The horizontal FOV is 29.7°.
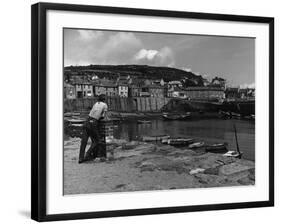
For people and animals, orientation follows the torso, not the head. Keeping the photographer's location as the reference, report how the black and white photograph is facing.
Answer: facing the viewer and to the right of the viewer
